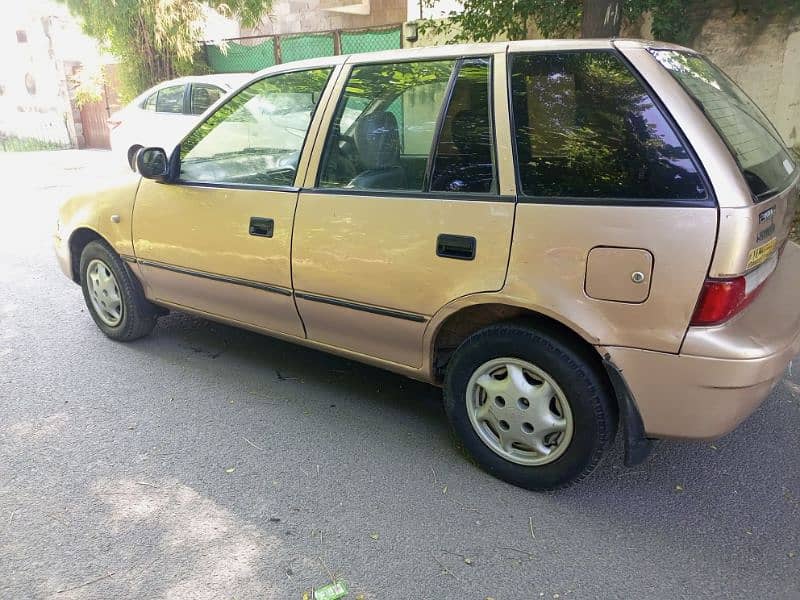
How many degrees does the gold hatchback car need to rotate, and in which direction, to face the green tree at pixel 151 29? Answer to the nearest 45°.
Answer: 0° — it already faces it

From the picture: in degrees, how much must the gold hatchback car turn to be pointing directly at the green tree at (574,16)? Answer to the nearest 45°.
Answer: approximately 45° to its right

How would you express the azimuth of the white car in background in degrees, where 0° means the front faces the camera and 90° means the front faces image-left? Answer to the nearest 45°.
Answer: approximately 315°

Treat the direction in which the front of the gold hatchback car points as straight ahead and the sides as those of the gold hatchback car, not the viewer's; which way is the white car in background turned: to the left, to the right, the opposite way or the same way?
the opposite way

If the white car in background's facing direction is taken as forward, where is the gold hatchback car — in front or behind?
in front

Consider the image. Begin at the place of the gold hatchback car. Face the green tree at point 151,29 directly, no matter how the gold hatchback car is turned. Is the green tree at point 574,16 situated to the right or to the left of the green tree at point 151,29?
right

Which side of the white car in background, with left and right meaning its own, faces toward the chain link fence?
left

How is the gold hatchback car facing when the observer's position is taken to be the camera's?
facing away from the viewer and to the left of the viewer

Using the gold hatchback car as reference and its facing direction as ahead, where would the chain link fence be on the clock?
The chain link fence is roughly at 1 o'clock from the gold hatchback car.

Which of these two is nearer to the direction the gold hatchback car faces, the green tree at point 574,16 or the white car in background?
the white car in background

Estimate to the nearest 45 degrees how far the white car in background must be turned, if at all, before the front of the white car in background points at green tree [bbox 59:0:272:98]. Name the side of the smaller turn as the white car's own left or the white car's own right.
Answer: approximately 135° to the white car's own left
